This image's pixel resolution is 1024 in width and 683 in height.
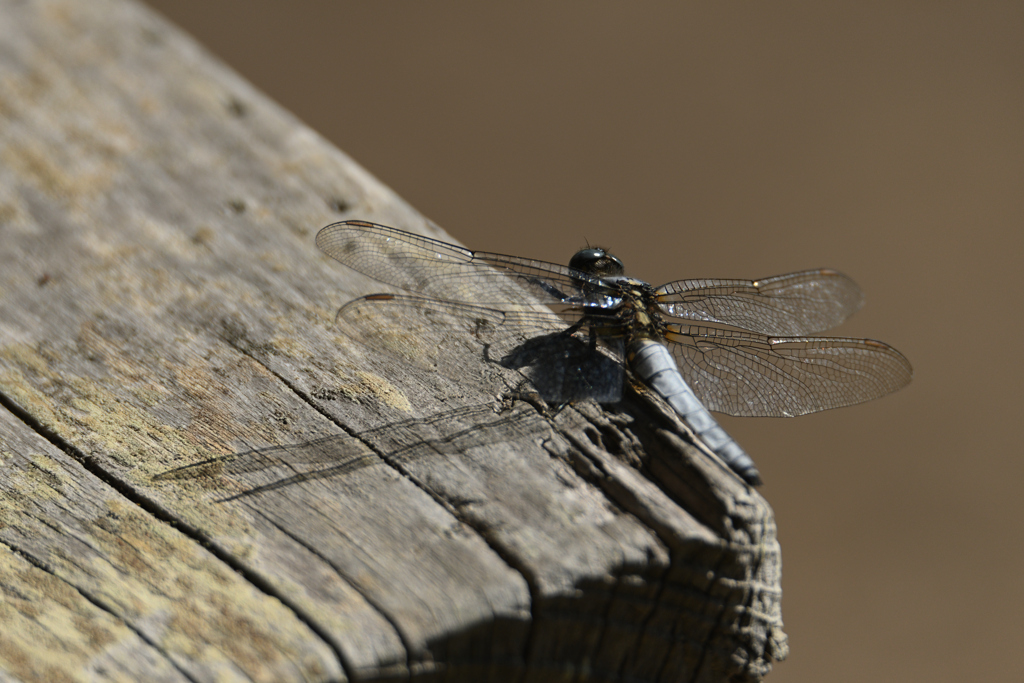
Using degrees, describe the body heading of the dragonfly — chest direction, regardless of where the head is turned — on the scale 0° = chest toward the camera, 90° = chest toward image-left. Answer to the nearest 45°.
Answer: approximately 135°
